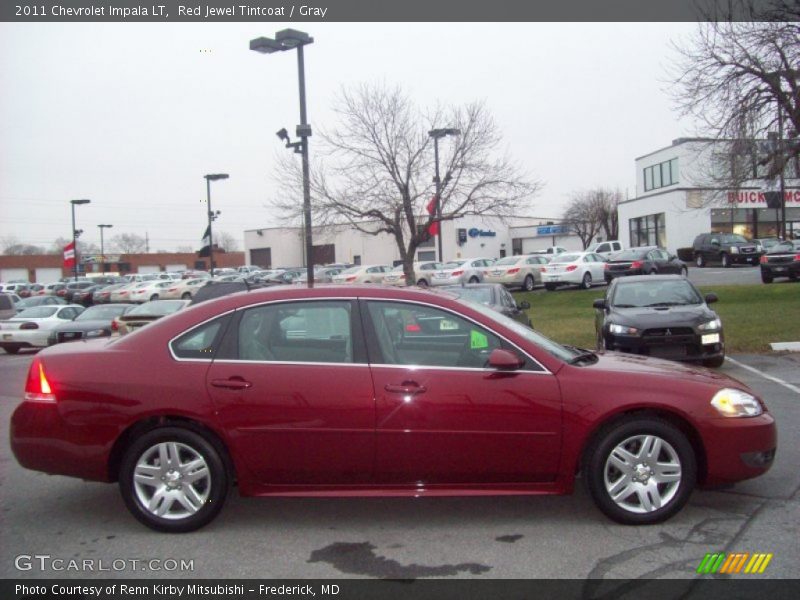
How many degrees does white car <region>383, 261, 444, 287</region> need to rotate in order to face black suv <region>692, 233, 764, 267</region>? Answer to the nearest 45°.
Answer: approximately 45° to its right

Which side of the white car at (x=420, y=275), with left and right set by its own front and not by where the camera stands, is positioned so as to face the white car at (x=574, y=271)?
right

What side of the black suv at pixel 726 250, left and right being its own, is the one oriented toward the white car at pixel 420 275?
right

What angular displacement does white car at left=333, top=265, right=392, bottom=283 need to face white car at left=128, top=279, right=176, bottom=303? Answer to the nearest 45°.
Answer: approximately 135° to its left

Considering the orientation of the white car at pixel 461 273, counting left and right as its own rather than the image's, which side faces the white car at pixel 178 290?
left

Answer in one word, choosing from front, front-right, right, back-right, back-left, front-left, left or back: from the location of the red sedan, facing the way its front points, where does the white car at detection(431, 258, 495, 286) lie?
left

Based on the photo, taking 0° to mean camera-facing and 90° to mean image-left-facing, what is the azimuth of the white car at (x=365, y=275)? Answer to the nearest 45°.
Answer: approximately 225°

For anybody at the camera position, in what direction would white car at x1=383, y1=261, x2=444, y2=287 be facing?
facing away from the viewer and to the right of the viewer

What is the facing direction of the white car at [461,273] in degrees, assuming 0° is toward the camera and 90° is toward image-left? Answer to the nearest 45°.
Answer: approximately 225°

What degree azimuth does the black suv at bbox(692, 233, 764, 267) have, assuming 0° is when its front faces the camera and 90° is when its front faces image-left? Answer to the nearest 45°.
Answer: approximately 315°

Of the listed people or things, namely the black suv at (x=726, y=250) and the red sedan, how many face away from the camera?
0

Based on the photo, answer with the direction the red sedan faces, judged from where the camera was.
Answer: facing to the right of the viewer
